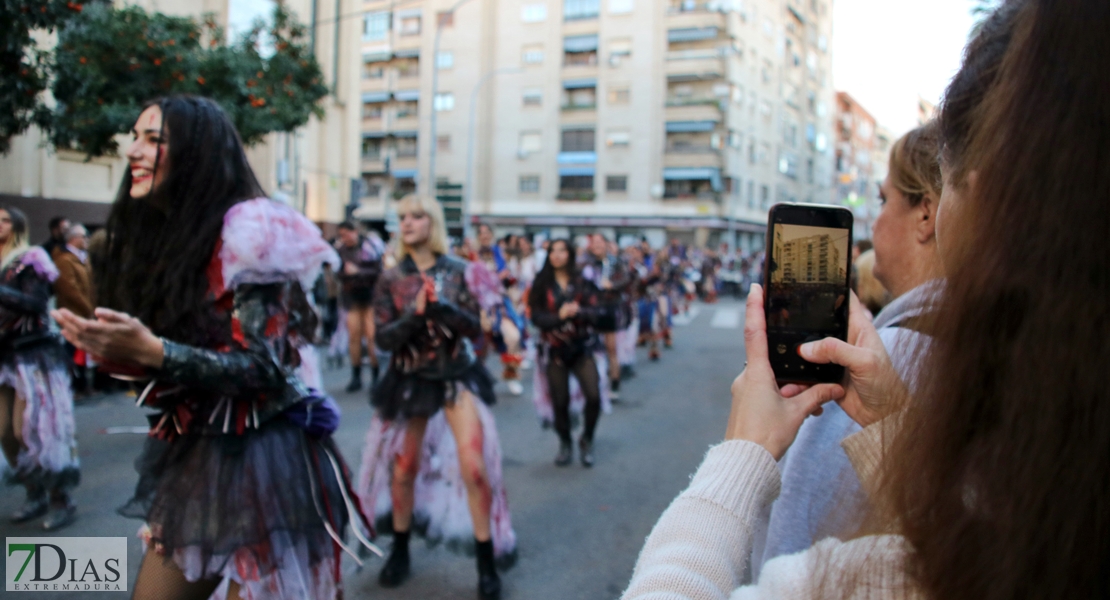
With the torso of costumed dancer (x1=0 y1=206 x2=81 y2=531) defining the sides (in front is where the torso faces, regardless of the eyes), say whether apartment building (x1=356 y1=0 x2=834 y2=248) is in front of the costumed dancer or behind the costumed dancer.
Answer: behind

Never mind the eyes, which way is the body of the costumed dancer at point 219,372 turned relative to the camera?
to the viewer's left

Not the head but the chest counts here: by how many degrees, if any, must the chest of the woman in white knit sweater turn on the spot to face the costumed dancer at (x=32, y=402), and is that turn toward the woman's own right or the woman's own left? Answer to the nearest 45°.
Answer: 0° — they already face them

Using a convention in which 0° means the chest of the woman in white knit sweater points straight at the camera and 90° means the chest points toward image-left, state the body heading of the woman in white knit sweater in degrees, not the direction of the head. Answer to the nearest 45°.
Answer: approximately 135°

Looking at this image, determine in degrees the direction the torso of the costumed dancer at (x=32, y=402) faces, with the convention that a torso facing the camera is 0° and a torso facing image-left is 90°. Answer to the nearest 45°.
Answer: approximately 45°

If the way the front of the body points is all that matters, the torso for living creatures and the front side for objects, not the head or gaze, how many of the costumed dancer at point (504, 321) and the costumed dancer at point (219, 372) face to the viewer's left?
1

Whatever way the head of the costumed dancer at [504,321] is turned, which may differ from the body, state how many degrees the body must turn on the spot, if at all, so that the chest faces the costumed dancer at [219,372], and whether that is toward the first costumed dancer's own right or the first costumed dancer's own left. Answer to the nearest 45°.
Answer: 0° — they already face them

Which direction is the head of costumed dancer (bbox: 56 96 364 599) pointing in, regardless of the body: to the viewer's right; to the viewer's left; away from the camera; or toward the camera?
to the viewer's left

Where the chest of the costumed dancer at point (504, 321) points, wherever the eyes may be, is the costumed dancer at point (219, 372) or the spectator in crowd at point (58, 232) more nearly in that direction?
the costumed dancer

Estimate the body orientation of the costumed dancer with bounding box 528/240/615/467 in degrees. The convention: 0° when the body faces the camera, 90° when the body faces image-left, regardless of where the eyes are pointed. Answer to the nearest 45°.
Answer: approximately 0°
